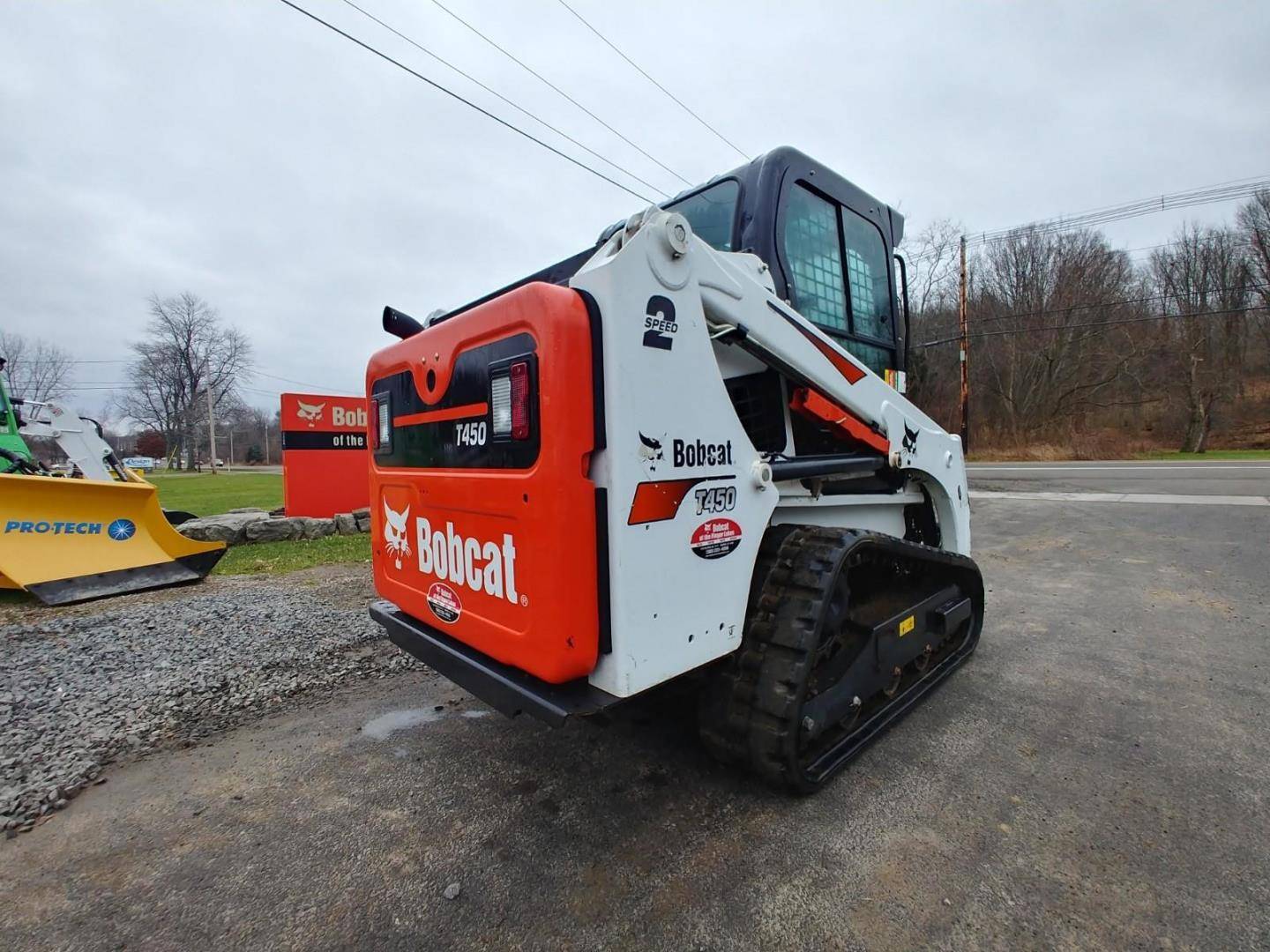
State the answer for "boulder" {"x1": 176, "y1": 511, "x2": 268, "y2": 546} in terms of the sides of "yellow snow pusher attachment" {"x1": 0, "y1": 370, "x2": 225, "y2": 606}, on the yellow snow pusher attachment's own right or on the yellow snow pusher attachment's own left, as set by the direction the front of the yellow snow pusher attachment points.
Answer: on the yellow snow pusher attachment's own left

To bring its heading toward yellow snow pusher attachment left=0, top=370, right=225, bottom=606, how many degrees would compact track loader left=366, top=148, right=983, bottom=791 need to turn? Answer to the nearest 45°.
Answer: approximately 90° to its left

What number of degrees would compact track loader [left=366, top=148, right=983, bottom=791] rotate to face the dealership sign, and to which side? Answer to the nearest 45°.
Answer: approximately 90° to its left

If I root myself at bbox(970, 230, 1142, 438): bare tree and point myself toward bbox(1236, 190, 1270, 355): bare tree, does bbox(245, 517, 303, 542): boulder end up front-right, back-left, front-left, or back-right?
back-right

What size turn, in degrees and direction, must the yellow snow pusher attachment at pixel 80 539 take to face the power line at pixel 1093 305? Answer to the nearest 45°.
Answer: approximately 45° to its left

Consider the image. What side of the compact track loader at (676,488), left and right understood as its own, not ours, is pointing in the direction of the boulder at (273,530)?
left

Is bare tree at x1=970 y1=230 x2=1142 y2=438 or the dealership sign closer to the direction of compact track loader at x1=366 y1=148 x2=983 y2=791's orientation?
the bare tree

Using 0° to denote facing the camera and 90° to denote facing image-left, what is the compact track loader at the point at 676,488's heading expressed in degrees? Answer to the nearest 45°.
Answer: approximately 225°

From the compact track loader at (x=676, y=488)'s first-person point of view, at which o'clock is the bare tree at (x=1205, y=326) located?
The bare tree is roughly at 12 o'clock from the compact track loader.

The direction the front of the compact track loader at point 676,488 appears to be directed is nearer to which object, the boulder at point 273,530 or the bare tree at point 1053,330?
the bare tree

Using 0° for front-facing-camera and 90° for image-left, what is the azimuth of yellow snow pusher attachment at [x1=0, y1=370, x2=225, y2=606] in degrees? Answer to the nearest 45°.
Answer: approximately 315°
